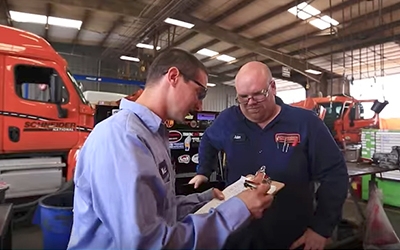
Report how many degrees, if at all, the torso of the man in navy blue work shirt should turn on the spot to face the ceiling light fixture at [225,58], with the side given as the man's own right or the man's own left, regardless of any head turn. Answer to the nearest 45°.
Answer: approximately 135° to the man's own right

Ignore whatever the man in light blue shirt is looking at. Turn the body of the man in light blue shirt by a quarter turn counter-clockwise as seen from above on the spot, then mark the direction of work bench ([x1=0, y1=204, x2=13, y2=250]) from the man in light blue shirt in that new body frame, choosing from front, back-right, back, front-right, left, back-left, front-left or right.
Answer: front-left

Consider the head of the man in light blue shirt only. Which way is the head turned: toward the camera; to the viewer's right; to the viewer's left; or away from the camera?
to the viewer's right

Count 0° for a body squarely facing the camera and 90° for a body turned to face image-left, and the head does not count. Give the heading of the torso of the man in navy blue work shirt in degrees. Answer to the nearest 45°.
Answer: approximately 45°

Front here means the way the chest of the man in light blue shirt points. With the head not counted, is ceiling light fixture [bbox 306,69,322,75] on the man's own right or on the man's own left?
on the man's own left

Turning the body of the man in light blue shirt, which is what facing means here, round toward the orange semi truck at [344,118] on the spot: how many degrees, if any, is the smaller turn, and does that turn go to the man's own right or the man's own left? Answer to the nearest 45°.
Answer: approximately 45° to the man's own left

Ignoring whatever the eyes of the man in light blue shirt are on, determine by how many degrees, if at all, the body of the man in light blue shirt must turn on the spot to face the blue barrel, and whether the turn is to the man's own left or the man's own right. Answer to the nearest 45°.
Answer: approximately 135° to the man's own left

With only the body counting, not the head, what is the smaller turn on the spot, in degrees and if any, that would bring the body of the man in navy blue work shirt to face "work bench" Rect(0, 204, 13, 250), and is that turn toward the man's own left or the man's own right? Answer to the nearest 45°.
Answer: approximately 45° to the man's own right

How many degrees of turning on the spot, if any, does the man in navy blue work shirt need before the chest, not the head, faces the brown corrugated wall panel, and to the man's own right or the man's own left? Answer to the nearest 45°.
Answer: approximately 135° to the man's own right

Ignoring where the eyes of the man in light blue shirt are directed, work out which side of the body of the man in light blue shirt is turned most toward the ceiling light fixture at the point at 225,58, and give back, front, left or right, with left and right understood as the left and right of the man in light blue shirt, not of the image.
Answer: left

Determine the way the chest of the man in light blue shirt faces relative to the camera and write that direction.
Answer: to the viewer's right

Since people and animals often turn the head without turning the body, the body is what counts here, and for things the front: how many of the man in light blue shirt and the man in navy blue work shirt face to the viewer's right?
1
